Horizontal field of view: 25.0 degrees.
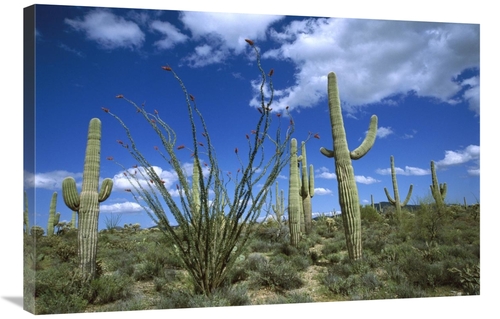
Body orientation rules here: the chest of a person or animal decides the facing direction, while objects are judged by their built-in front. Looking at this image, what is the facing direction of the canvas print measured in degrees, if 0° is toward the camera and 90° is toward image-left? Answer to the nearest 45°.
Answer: approximately 315°
